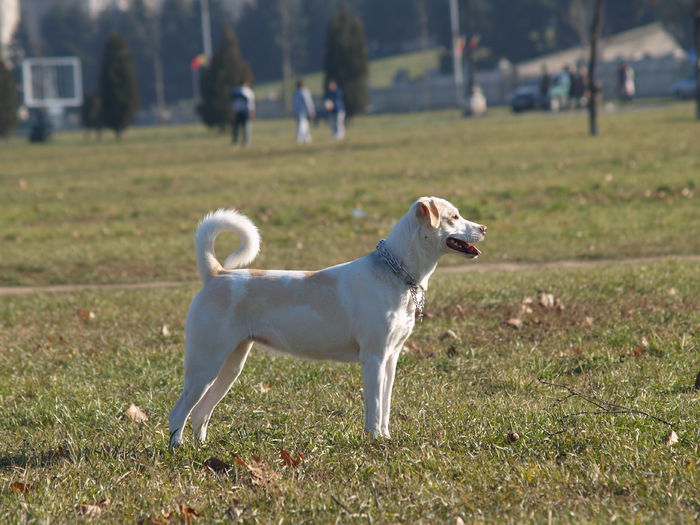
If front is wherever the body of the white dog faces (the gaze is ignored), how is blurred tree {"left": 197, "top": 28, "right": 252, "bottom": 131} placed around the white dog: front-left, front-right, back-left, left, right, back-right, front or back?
left

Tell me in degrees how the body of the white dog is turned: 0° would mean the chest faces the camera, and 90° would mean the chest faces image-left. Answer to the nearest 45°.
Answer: approximately 270°

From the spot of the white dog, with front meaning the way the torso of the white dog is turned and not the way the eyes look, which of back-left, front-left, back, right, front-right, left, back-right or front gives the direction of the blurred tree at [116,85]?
left

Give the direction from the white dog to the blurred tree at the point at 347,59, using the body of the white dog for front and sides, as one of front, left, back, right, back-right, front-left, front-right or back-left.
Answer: left

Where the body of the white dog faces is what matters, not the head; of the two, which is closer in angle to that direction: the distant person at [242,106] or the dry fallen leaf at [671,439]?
the dry fallen leaf

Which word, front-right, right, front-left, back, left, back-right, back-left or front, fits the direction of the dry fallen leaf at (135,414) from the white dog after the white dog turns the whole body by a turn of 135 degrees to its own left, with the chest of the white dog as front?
front

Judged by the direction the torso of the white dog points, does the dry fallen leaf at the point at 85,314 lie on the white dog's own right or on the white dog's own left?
on the white dog's own left

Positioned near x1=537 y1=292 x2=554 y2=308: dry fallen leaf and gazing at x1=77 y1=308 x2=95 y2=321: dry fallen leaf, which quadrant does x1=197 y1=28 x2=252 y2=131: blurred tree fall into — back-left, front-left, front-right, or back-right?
front-right

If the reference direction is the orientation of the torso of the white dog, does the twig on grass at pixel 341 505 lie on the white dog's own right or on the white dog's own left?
on the white dog's own right

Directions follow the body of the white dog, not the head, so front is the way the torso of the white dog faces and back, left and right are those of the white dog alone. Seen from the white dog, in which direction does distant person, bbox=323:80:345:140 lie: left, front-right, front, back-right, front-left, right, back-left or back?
left
